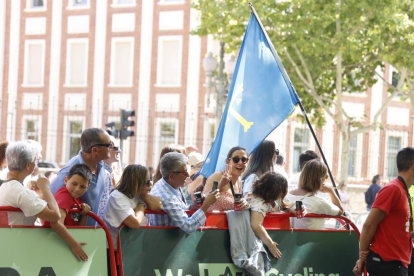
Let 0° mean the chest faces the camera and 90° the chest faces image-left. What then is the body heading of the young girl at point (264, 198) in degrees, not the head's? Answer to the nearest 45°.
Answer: approximately 315°

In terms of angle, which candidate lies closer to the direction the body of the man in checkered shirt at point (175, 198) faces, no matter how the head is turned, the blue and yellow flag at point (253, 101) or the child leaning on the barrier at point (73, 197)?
the blue and yellow flag

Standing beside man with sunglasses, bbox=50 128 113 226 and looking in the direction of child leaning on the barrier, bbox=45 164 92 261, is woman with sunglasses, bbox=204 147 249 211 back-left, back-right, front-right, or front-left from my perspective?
back-left

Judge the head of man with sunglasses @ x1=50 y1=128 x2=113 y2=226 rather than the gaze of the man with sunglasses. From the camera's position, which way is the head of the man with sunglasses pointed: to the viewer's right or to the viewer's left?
to the viewer's right

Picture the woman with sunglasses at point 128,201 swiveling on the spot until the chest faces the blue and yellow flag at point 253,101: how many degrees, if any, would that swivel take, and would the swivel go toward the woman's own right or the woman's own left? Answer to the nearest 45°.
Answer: approximately 45° to the woman's own left

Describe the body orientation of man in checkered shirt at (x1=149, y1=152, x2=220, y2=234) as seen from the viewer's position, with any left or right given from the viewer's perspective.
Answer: facing to the right of the viewer

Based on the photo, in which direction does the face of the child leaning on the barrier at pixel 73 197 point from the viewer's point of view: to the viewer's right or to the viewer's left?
to the viewer's right

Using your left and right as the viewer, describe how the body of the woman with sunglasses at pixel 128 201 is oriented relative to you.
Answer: facing to the right of the viewer
